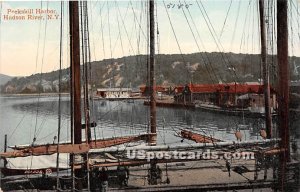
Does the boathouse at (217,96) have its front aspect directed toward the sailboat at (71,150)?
yes

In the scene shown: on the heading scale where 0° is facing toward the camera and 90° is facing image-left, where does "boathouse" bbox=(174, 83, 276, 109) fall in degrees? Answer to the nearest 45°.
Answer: approximately 0°
